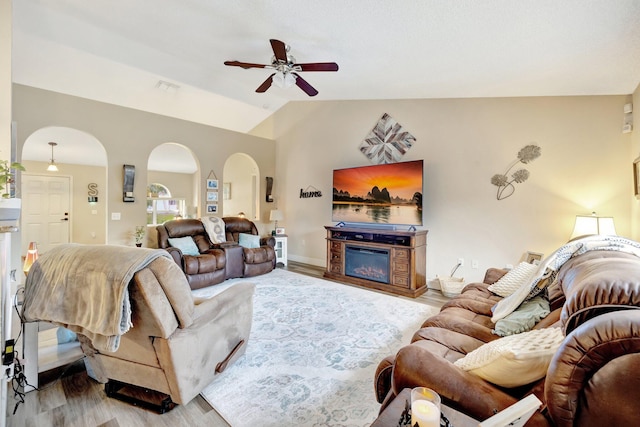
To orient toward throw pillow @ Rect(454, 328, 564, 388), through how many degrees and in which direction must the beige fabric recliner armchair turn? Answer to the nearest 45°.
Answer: approximately 90° to its right

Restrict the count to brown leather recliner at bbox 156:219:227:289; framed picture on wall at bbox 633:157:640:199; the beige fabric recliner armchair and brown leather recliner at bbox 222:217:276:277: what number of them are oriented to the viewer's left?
1

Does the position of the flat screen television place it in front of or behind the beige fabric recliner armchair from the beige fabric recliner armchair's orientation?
in front

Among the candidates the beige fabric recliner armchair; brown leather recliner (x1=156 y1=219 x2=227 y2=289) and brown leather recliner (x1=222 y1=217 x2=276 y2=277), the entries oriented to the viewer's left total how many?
0

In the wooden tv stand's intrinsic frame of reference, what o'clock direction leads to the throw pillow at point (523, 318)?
The throw pillow is roughly at 10 o'clock from the wooden tv stand.

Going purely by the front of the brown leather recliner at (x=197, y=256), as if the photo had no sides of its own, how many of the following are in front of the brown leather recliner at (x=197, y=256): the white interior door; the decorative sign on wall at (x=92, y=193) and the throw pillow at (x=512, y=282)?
1

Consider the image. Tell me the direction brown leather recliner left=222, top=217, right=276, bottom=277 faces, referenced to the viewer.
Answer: facing the viewer and to the right of the viewer

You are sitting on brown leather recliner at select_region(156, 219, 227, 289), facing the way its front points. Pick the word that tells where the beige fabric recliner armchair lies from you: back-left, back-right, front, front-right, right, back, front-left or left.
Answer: front-right

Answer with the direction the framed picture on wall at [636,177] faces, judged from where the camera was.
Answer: facing to the left of the viewer

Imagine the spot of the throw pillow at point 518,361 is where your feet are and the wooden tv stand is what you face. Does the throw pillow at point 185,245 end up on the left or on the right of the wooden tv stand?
left

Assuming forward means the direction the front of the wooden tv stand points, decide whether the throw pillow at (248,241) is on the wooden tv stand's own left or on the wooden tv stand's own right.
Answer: on the wooden tv stand's own right

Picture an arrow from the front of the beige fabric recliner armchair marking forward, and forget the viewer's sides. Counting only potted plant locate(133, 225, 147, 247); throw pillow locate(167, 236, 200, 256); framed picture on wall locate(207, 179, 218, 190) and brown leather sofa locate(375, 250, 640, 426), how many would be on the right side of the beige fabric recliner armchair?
1

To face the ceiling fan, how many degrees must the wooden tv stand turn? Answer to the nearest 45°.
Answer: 0° — it already faces it
